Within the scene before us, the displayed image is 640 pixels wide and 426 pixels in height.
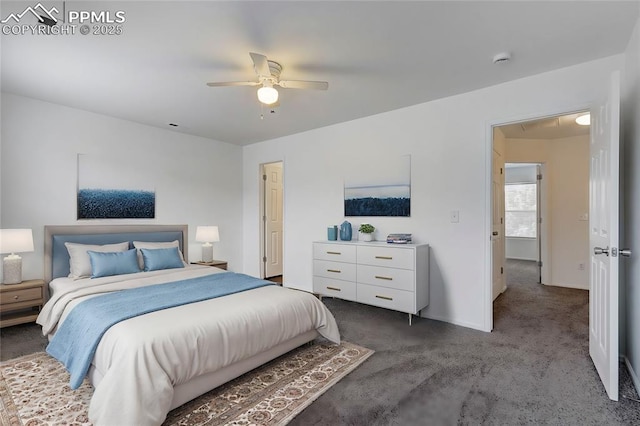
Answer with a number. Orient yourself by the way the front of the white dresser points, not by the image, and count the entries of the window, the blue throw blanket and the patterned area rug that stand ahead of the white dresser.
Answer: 2

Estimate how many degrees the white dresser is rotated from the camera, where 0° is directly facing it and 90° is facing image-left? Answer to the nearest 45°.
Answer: approximately 45°

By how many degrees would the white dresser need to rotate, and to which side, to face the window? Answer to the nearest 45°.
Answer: approximately 180°

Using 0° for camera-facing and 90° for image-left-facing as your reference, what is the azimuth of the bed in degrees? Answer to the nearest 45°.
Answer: approximately 315°

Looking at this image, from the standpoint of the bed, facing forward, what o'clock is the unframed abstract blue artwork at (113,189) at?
The unframed abstract blue artwork is roughly at 7 o'clock from the bed.
